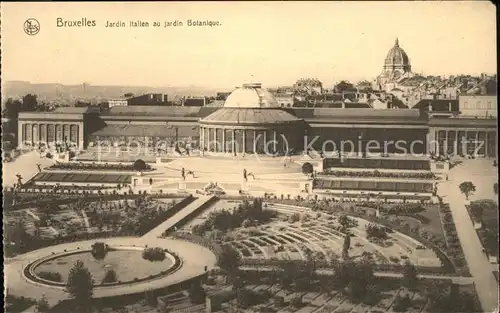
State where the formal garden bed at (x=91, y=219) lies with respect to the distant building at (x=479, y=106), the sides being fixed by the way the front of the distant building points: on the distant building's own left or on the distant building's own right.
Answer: on the distant building's own right

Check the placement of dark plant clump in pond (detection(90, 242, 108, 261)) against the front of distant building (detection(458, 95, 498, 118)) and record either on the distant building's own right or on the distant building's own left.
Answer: on the distant building's own right

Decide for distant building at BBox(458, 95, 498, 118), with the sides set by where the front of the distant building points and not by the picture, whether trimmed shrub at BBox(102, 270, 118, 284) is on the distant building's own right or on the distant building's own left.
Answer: on the distant building's own right

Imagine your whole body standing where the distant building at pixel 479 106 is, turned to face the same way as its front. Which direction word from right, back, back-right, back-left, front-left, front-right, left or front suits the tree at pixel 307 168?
right

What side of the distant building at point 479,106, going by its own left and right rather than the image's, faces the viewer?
front

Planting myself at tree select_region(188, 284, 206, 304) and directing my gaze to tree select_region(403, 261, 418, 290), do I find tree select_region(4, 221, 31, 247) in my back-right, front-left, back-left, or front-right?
back-left
